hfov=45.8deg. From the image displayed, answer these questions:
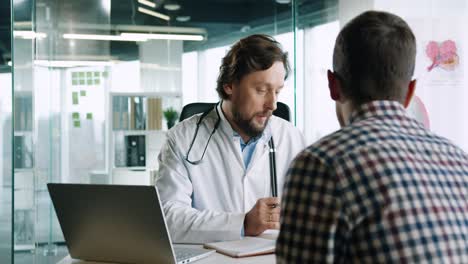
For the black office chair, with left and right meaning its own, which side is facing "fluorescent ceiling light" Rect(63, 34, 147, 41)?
back

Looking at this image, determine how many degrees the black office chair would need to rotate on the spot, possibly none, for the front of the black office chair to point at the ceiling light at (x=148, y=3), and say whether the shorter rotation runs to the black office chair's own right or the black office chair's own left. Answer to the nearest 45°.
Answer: approximately 180°

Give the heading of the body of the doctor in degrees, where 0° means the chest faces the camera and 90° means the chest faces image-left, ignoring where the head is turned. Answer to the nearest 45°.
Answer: approximately 315°

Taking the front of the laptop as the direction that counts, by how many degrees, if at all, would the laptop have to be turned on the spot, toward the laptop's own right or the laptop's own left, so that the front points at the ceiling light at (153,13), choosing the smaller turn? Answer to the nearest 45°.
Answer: approximately 45° to the laptop's own left

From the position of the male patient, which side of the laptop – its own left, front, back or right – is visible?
right

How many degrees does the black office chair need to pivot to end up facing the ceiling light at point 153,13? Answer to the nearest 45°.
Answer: approximately 180°

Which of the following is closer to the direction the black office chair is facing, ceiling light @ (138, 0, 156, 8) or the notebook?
the notebook

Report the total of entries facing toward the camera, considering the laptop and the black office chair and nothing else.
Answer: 1

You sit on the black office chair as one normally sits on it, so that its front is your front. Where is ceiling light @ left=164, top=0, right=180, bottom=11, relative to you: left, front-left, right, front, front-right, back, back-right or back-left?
back

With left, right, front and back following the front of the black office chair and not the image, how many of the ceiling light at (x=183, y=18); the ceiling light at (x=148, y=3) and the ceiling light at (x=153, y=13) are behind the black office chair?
3

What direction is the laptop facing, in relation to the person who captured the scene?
facing away from the viewer and to the right of the viewer
